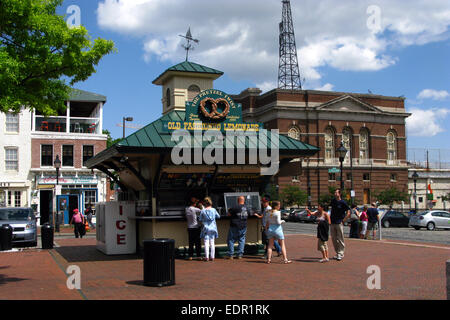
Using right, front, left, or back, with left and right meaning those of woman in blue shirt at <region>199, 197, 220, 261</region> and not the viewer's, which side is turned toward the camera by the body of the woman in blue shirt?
back

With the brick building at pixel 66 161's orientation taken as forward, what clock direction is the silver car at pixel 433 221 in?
The silver car is roughly at 10 o'clock from the brick building.

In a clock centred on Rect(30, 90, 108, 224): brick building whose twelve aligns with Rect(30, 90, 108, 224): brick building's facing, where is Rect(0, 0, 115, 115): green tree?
The green tree is roughly at 12 o'clock from the brick building.

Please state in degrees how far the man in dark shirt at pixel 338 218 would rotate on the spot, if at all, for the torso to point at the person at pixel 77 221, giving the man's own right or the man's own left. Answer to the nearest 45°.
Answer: approximately 90° to the man's own right

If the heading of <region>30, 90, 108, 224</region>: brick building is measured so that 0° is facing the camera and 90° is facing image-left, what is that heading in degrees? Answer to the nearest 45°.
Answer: approximately 0°

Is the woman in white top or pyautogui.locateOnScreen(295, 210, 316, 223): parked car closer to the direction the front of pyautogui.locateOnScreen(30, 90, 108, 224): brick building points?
the woman in white top

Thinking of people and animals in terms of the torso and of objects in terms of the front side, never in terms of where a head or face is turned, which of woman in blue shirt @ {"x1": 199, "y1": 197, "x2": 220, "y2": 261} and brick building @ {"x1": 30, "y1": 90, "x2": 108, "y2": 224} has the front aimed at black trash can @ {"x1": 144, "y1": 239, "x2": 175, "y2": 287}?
the brick building

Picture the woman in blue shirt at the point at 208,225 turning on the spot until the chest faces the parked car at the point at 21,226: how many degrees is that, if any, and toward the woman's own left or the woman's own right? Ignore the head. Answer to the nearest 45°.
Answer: approximately 45° to the woman's own left

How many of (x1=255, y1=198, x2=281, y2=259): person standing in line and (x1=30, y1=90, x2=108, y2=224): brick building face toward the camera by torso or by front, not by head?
1

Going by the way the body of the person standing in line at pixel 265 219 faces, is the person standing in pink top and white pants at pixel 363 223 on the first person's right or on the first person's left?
on the first person's right

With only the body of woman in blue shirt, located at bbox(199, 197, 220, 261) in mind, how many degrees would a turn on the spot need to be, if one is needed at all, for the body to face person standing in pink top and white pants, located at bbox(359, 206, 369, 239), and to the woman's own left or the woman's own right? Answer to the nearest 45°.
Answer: approximately 45° to the woman's own right
